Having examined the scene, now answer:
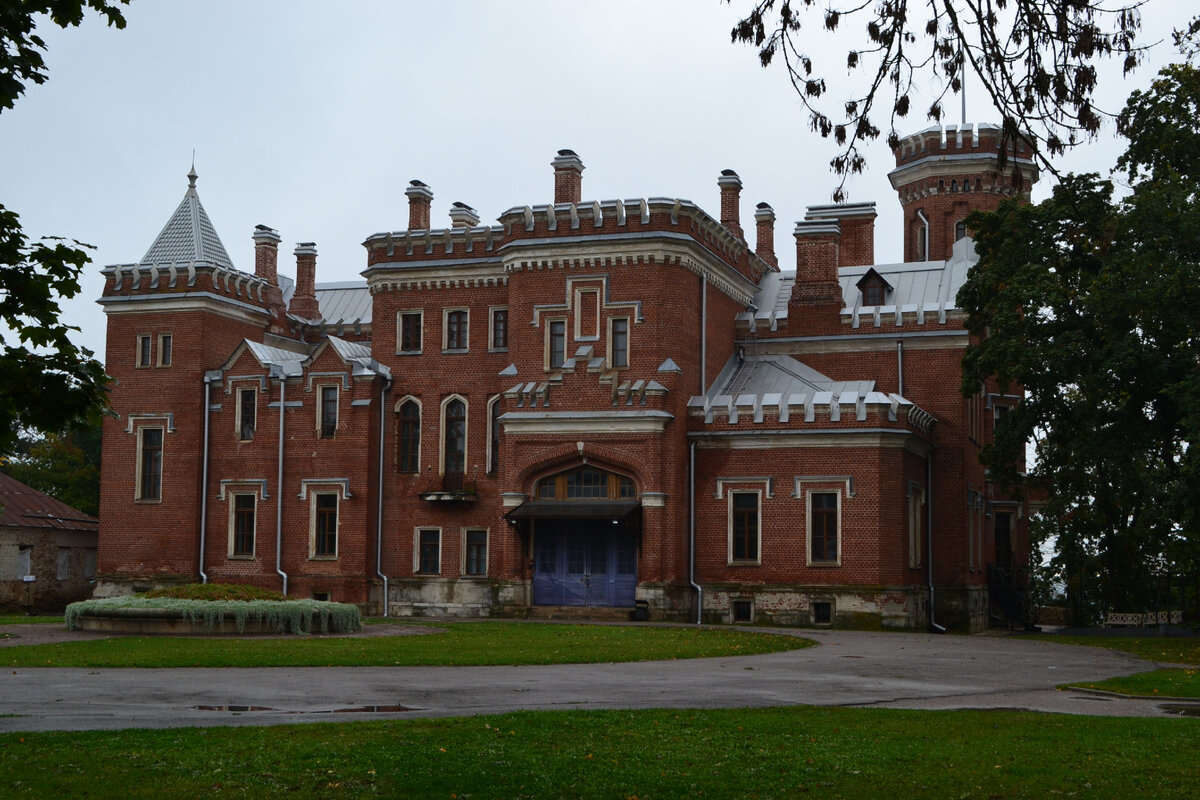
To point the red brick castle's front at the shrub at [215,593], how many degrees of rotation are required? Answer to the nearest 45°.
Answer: approximately 45° to its right

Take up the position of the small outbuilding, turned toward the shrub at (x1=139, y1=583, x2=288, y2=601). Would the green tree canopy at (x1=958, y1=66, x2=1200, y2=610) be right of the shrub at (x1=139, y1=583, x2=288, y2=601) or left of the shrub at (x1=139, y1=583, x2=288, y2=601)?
left

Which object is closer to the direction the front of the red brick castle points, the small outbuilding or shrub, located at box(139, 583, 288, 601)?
the shrub

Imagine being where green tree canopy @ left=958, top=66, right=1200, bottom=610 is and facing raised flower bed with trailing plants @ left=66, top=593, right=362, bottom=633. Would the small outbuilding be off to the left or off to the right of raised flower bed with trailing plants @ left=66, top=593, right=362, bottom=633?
right

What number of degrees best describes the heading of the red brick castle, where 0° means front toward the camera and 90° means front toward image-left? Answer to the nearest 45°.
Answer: approximately 0°

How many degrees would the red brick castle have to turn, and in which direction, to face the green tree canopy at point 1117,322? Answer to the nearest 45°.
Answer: approximately 45° to its left

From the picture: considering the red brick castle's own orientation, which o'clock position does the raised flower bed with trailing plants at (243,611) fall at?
The raised flower bed with trailing plants is roughly at 1 o'clock from the red brick castle.

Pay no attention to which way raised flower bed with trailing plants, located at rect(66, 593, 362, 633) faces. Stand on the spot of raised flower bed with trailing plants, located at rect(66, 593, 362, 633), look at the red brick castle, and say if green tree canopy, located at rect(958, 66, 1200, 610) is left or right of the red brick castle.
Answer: right
